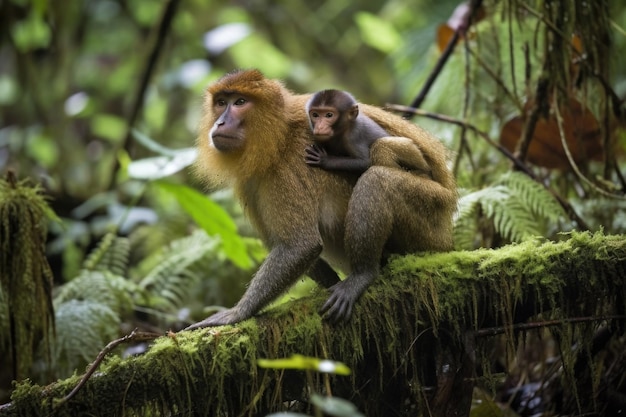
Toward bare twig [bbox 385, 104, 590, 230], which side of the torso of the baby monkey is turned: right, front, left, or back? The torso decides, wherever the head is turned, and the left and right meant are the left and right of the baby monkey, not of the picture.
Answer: back

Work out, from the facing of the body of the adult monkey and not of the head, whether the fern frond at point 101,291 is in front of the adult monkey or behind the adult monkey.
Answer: in front

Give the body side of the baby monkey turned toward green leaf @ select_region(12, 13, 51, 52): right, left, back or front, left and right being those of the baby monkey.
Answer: right

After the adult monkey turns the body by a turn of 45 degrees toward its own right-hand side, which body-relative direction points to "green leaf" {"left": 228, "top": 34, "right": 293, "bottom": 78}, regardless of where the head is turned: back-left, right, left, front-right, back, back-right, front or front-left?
front-right

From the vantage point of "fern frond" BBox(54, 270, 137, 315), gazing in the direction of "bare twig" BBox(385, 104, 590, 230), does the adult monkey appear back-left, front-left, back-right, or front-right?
front-right

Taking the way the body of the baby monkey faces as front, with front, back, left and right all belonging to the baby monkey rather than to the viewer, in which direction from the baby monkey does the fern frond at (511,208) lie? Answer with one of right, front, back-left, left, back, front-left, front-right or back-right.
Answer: back

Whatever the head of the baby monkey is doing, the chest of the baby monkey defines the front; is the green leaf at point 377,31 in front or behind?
behind

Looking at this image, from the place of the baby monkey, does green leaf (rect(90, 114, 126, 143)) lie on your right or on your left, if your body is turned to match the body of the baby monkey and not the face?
on your right

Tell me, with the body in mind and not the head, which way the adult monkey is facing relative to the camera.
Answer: to the viewer's left
